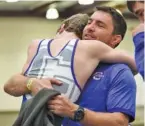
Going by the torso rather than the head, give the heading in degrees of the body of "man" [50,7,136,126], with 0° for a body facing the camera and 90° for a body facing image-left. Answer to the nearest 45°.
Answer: approximately 45°

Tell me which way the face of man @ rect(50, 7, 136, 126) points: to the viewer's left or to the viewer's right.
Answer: to the viewer's left
